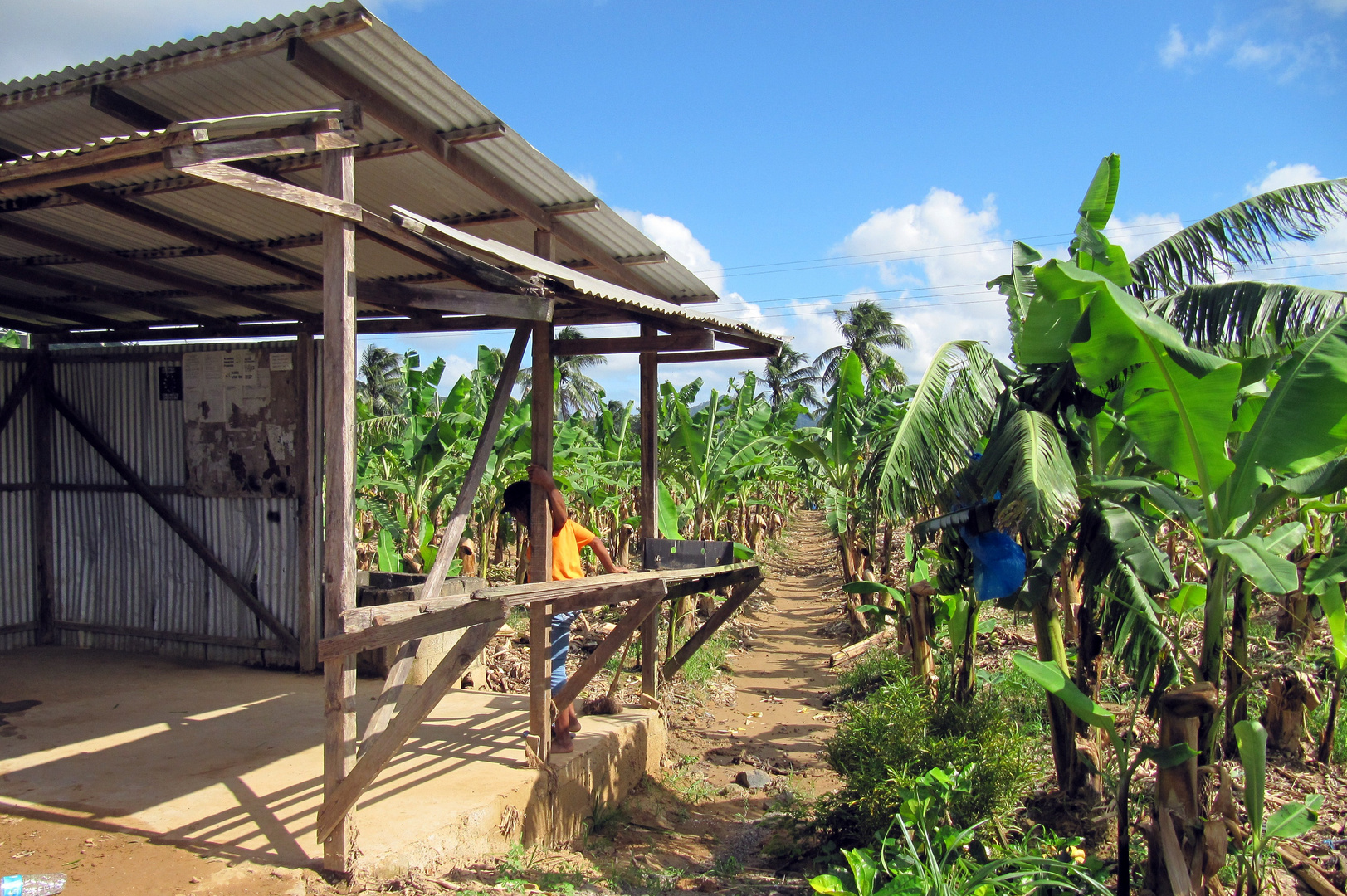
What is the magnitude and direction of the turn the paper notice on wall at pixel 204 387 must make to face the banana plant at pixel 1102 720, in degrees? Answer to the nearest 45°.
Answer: approximately 45° to its left

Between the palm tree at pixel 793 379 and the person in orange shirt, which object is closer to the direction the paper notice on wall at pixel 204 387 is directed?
the person in orange shirt

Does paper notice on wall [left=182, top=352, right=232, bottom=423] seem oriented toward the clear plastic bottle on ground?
yes

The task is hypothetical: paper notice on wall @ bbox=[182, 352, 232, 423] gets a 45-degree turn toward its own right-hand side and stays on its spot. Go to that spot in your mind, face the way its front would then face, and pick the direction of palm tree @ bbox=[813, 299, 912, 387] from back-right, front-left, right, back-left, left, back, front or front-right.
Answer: back

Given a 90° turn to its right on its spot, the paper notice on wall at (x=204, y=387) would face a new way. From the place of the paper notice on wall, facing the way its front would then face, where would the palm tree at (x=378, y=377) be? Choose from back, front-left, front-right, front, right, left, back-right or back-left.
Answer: right

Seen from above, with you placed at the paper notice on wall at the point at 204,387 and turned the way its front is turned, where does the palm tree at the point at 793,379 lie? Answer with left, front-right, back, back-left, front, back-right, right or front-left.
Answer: back-left

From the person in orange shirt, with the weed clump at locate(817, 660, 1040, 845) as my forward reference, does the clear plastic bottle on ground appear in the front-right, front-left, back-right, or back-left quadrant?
back-right

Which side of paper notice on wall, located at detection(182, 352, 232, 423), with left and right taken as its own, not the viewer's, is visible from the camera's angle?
front

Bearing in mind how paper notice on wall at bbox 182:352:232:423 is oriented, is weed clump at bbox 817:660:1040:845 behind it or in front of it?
in front

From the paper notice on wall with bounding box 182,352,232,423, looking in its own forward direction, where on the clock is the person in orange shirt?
The person in orange shirt is roughly at 11 o'clock from the paper notice on wall.
